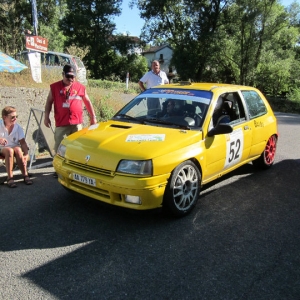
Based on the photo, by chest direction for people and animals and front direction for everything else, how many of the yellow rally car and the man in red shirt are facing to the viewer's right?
0

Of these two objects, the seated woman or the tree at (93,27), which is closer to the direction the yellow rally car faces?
the seated woman

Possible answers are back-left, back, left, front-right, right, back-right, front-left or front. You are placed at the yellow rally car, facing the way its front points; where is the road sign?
right

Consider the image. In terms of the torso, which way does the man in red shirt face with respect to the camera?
toward the camera

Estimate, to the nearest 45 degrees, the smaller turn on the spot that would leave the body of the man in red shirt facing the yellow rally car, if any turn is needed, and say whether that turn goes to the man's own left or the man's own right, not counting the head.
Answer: approximately 45° to the man's own left

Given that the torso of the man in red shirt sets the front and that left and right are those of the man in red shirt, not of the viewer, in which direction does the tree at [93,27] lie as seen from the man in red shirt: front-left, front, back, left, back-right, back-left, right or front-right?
back

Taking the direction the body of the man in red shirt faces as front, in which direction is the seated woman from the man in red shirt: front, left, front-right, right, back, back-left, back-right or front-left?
right

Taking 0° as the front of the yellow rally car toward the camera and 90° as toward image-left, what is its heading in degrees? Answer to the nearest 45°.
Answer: approximately 45°

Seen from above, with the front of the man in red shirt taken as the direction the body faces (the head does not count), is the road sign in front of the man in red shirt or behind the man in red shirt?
behind

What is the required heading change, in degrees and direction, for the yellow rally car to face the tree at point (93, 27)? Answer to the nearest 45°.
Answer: approximately 135° to its right

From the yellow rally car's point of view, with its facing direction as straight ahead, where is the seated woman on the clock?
The seated woman is roughly at 2 o'clock from the yellow rally car.

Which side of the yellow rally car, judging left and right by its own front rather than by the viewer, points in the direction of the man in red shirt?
right
